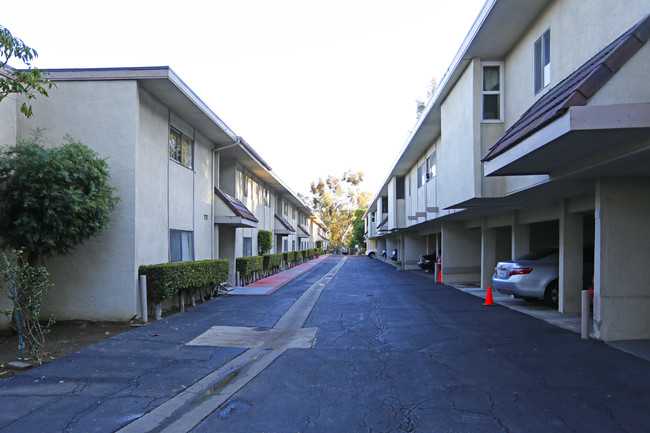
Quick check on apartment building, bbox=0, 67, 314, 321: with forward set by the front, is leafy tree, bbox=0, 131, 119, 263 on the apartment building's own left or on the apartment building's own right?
on the apartment building's own right

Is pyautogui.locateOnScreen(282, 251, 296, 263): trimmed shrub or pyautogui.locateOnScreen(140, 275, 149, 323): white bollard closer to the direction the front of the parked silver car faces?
the trimmed shrub

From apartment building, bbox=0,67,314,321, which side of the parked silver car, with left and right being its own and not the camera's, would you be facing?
back

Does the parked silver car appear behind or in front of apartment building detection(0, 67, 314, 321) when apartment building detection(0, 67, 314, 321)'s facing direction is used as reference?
in front

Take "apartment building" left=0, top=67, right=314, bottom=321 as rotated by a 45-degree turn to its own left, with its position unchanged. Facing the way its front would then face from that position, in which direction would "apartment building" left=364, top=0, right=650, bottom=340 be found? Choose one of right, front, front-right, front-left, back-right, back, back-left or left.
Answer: right

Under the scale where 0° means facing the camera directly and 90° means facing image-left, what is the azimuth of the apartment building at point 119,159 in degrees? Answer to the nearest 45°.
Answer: approximately 270°

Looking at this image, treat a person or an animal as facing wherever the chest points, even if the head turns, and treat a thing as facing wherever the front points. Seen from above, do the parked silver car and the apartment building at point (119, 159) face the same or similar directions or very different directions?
same or similar directions

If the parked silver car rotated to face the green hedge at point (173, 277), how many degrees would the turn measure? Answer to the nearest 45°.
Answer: approximately 180°

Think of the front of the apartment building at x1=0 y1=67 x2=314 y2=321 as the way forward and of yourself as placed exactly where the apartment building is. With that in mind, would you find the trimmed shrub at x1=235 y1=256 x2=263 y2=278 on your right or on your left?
on your left

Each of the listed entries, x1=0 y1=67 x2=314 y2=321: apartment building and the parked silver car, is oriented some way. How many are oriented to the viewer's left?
0

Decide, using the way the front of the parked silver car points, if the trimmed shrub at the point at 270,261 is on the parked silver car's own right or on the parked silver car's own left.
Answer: on the parked silver car's own left

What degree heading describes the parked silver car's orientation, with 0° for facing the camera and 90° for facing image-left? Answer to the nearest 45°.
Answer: approximately 225°

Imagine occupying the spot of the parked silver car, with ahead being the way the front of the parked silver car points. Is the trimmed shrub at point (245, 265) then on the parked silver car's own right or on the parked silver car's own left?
on the parked silver car's own left
